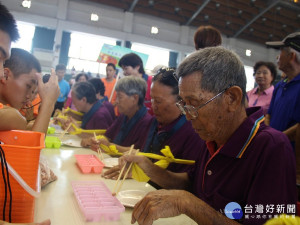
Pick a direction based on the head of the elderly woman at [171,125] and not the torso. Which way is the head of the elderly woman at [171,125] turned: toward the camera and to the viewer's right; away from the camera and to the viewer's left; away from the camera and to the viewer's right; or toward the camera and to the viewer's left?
toward the camera and to the viewer's left

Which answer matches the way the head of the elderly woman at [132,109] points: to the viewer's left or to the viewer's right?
to the viewer's left

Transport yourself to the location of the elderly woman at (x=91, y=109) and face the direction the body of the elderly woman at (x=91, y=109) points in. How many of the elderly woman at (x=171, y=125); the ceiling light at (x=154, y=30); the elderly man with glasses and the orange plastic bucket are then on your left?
3

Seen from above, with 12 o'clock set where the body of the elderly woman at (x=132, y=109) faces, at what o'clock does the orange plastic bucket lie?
The orange plastic bucket is roughly at 11 o'clock from the elderly woman.

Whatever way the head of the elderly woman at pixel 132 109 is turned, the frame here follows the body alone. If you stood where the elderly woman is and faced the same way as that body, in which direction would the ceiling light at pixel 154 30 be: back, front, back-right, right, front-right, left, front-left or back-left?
back-right

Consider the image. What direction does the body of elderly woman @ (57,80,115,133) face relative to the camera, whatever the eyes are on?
to the viewer's left

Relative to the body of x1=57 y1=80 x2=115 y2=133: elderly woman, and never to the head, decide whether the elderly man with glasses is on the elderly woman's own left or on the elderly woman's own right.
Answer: on the elderly woman's own left

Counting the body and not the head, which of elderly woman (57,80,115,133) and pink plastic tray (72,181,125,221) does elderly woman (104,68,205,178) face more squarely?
the pink plastic tray
